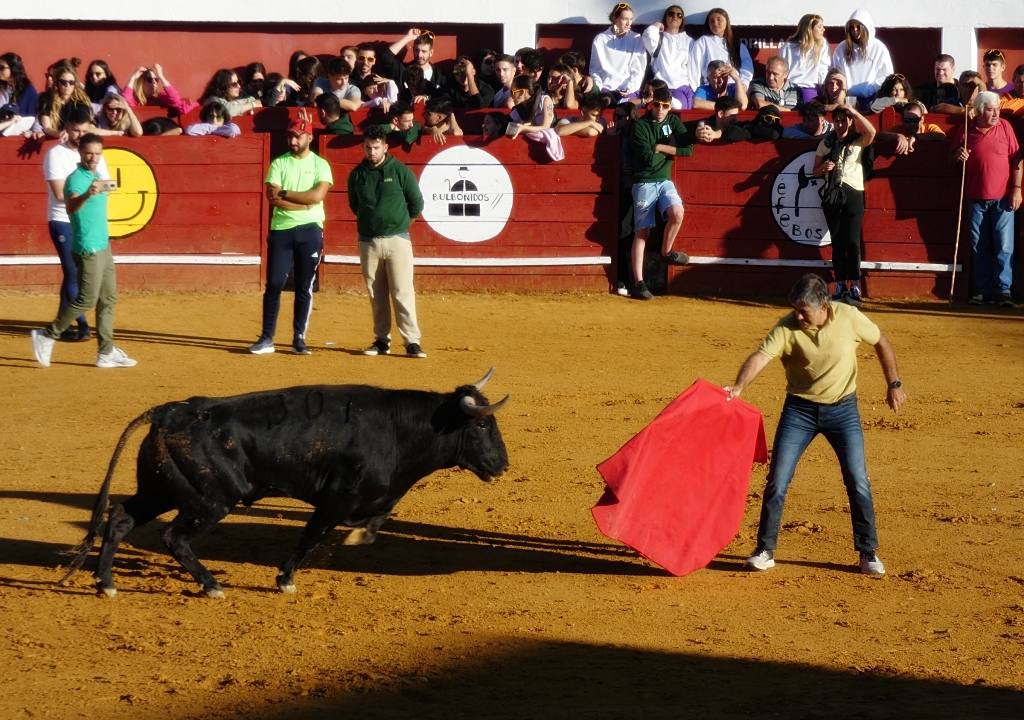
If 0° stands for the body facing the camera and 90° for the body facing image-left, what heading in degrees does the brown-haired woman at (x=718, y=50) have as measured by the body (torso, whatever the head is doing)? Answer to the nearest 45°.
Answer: approximately 0°

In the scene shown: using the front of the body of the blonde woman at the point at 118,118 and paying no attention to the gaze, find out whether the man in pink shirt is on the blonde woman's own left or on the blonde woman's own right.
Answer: on the blonde woman's own left

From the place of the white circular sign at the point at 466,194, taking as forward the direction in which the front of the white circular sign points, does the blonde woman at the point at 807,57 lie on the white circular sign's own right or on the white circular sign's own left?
on the white circular sign's own left

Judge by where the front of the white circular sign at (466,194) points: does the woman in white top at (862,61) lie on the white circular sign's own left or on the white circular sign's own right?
on the white circular sign's own left

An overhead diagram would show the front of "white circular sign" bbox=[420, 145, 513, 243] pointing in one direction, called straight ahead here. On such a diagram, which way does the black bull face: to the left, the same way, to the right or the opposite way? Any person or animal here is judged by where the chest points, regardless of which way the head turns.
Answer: to the left

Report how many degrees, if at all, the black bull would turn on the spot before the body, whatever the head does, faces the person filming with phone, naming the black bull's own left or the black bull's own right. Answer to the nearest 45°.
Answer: approximately 90° to the black bull's own left

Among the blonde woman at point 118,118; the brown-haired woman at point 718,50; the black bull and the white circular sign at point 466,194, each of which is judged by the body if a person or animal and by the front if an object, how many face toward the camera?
3

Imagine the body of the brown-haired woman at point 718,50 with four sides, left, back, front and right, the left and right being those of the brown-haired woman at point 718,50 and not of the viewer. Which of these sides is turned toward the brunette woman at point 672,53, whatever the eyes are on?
right

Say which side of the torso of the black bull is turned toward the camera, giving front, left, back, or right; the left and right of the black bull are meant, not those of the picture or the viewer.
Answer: right

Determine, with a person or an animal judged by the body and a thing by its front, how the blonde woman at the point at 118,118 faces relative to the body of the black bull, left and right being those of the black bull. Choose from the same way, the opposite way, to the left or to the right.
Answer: to the right

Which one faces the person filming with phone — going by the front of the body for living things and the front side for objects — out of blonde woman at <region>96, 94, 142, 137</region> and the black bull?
the blonde woman
